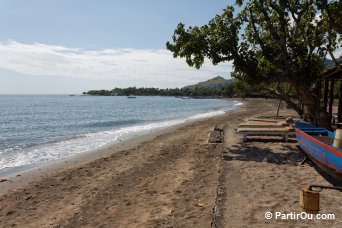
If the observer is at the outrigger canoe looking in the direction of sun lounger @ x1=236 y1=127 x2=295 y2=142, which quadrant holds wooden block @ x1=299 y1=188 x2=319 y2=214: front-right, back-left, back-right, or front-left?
back-left
